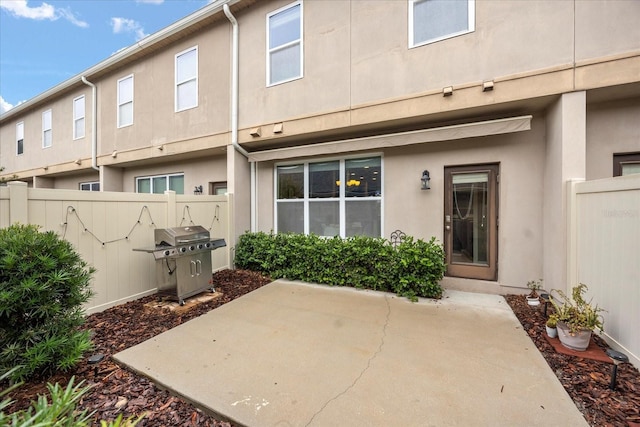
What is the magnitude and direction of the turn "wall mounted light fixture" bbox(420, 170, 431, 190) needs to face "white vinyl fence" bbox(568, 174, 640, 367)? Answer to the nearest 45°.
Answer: approximately 45° to its left

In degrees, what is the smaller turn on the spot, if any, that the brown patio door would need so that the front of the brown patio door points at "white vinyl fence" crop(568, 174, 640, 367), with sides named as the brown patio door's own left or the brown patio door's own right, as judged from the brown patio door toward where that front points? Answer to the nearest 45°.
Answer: approximately 45° to the brown patio door's own left

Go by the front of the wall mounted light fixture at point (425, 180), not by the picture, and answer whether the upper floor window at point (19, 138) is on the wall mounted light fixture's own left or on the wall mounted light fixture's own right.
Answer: on the wall mounted light fixture's own right

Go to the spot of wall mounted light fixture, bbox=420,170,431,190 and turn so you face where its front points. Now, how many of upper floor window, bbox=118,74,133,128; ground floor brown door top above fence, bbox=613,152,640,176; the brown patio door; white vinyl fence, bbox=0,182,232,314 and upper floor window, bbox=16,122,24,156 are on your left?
2

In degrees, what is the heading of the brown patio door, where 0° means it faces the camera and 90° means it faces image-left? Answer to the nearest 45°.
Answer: approximately 0°

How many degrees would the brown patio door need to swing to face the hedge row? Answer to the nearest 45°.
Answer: approximately 45° to its right

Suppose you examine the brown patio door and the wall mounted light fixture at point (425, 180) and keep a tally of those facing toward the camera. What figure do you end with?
2

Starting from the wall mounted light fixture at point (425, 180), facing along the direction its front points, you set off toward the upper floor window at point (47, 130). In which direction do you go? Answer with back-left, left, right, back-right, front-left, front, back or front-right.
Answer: right

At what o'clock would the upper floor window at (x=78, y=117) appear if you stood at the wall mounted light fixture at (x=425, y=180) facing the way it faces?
The upper floor window is roughly at 3 o'clock from the wall mounted light fixture.

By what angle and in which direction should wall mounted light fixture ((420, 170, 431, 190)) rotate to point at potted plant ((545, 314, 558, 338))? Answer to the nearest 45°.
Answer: approximately 45° to its left

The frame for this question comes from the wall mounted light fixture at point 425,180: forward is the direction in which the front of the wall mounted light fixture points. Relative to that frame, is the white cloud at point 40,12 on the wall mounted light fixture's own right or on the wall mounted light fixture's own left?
on the wall mounted light fixture's own right
